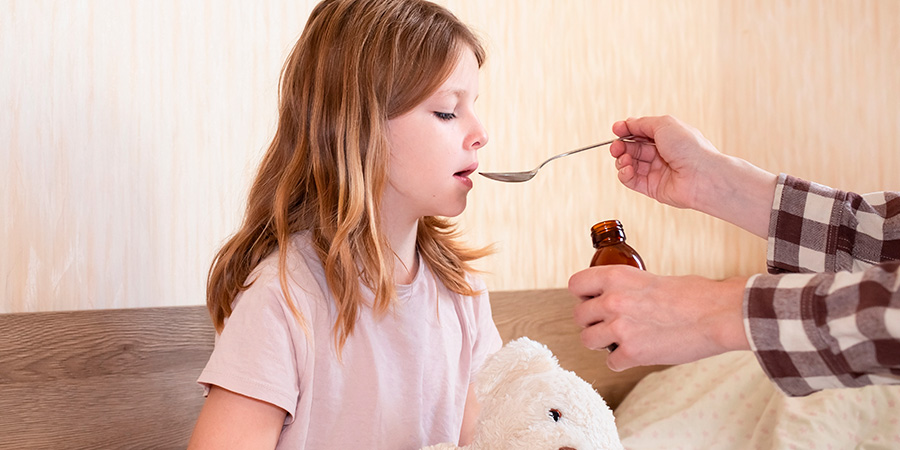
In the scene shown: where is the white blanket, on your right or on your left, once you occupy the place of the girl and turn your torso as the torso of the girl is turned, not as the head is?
on your left

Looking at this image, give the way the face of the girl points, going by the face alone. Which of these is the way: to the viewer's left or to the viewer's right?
to the viewer's right

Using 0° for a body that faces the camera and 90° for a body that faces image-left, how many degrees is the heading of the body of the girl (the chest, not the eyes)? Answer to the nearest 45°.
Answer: approximately 315°
